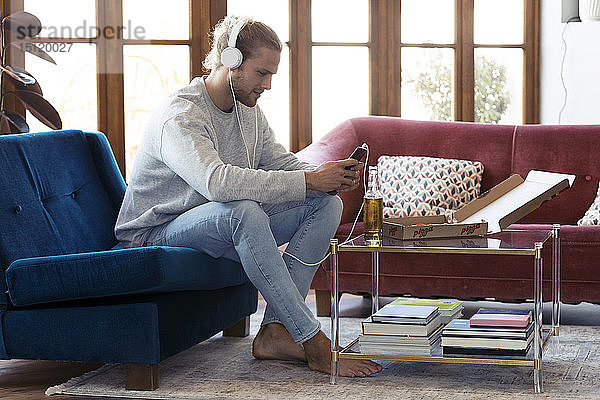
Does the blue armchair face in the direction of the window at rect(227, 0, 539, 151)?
no

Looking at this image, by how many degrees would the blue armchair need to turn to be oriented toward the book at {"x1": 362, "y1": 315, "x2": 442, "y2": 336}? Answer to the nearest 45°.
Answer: approximately 45° to its left

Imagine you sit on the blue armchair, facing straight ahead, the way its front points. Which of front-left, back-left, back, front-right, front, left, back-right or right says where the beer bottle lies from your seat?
front-left

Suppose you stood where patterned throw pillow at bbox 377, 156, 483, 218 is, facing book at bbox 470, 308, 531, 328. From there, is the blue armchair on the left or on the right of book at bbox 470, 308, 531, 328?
right

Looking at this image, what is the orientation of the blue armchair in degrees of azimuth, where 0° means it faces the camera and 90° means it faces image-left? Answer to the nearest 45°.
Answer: approximately 315°

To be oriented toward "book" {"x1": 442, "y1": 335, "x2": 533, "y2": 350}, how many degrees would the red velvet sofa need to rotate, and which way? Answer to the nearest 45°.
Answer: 0° — it already faces it

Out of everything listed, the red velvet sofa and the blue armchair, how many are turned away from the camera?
0

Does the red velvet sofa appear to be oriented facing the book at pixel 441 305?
yes

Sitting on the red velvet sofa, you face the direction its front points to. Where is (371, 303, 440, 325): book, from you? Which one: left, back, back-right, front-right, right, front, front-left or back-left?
front

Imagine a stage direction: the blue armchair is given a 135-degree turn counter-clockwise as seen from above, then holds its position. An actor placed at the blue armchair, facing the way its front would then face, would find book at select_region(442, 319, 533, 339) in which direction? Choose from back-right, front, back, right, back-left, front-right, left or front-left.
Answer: right

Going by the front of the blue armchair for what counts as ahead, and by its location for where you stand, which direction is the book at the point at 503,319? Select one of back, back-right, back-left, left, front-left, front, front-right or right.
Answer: front-left

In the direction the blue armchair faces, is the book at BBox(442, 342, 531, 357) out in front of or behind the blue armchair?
in front

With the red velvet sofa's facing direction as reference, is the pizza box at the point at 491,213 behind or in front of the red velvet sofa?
in front

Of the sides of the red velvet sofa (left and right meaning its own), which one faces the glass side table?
front
